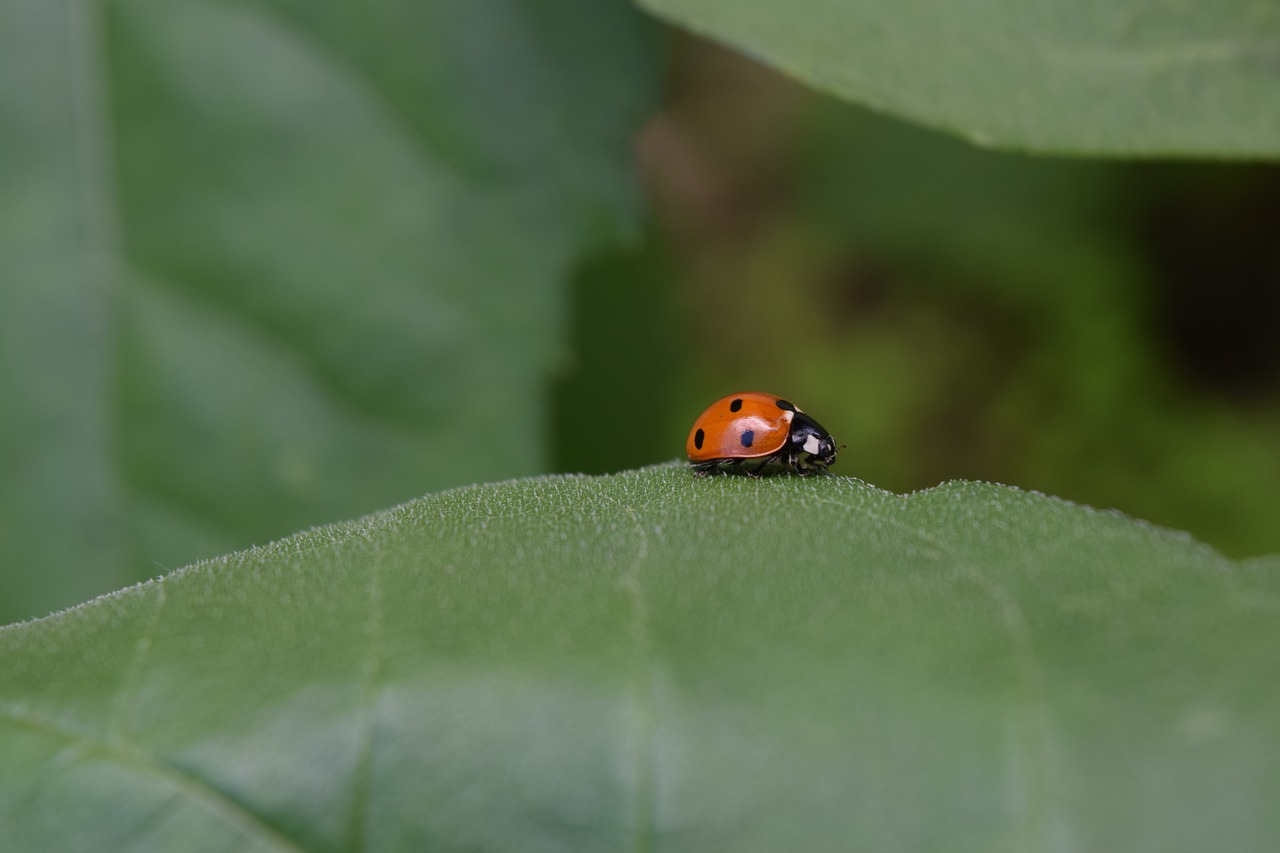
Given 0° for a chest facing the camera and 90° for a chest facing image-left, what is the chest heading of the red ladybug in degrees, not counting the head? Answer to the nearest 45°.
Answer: approximately 270°
